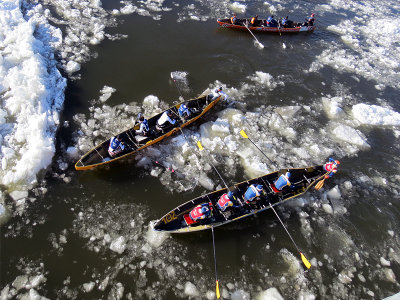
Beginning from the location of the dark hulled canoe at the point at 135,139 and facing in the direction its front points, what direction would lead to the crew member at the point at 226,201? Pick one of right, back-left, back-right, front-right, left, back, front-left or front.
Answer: left

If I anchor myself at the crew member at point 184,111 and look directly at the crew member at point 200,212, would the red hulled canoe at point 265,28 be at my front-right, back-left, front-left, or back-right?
back-left

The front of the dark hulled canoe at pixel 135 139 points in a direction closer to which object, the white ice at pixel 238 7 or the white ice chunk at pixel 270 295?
the white ice chunk

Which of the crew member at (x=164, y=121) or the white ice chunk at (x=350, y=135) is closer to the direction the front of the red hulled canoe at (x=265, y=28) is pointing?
the crew member

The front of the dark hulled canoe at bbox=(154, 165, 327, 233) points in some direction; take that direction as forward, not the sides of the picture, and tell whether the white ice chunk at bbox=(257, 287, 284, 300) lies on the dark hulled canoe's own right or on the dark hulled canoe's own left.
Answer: on the dark hulled canoe's own left

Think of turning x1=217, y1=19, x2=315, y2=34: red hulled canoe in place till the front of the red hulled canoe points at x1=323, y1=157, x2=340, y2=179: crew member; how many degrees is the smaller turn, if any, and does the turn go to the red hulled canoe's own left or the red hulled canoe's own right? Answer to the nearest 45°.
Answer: approximately 90° to the red hulled canoe's own left
